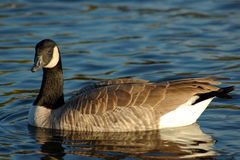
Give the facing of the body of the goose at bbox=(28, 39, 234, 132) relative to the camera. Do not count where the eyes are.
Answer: to the viewer's left
